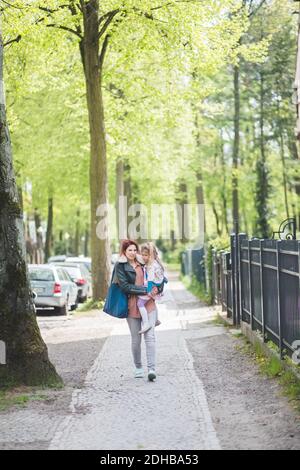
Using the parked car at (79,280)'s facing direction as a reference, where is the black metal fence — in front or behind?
behind

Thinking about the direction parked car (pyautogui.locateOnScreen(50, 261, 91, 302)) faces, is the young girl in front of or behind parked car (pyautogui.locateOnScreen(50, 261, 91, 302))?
behind

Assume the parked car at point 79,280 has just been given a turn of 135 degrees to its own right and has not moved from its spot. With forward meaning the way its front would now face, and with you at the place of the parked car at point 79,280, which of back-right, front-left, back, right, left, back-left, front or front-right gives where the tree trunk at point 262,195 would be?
left

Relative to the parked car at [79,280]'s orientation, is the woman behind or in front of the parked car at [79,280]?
behind

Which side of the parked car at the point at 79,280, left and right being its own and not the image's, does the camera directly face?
back

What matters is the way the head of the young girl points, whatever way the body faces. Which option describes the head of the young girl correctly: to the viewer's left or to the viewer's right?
to the viewer's left
